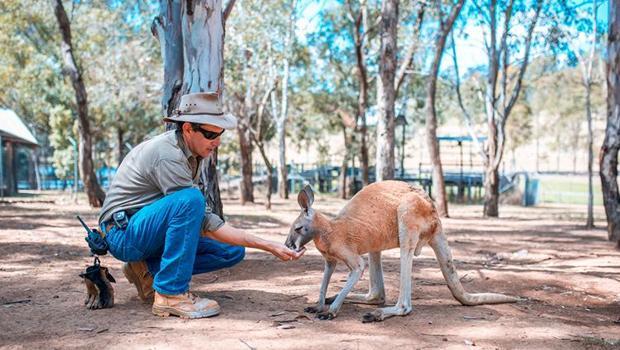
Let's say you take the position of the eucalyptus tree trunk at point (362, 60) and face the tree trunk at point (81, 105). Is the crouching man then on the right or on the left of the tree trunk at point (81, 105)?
left

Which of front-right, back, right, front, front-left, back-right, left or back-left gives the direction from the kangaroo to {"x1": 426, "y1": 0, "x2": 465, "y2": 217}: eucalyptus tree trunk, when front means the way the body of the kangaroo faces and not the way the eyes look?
right

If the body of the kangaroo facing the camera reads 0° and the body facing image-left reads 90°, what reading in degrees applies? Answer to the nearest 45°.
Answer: approximately 90°

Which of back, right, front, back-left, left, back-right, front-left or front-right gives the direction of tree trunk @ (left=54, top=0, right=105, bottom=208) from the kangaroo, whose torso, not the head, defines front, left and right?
front-right

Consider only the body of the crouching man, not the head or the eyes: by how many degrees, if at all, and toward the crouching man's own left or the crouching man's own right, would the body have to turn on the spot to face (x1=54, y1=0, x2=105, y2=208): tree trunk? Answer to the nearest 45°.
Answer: approximately 90° to the crouching man's own left

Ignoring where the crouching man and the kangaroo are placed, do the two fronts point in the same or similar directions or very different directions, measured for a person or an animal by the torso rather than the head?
very different directions

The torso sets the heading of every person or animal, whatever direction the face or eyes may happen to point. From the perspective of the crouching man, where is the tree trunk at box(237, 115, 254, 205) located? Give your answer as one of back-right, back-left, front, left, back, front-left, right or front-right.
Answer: left

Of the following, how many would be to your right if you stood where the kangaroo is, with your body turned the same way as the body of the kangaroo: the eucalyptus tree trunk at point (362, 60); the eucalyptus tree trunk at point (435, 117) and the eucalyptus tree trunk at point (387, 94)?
3

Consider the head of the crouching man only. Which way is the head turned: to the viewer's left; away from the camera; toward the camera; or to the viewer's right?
to the viewer's right

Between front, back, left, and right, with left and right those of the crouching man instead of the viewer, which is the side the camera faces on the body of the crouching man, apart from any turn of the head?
right

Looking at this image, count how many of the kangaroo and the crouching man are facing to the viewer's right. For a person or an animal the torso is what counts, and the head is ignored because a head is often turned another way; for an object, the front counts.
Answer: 1

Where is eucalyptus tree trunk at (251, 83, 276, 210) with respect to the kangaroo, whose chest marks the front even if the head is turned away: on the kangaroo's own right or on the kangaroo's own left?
on the kangaroo's own right
